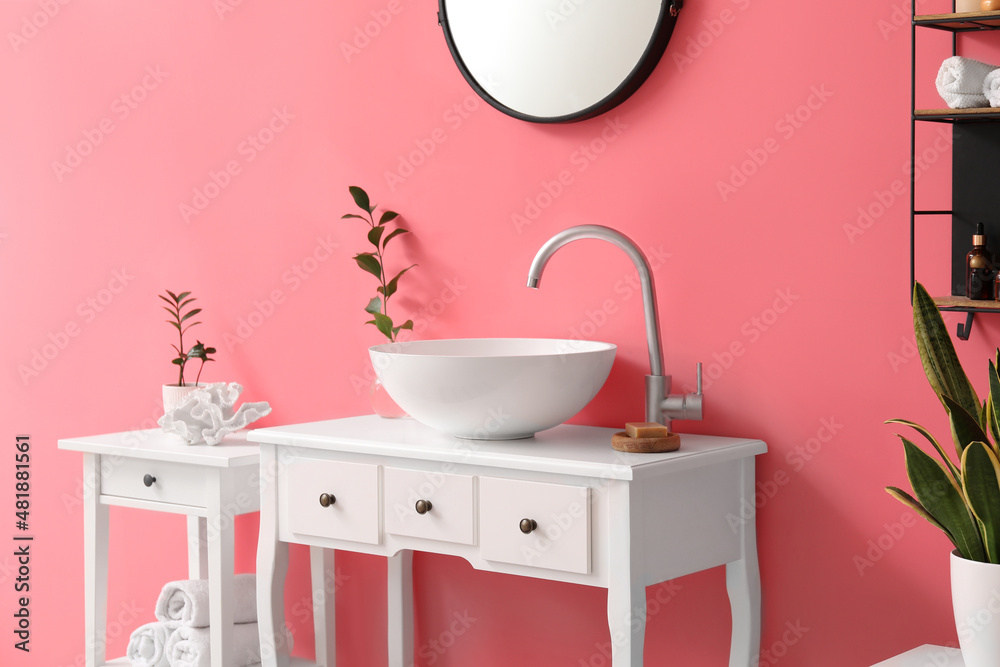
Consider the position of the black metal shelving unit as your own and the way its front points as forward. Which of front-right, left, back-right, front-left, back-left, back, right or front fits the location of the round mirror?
front-right

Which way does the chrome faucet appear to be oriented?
to the viewer's left

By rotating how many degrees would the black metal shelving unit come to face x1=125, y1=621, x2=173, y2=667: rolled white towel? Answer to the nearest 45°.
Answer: approximately 45° to its right

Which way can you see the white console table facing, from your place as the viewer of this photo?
facing the viewer and to the left of the viewer

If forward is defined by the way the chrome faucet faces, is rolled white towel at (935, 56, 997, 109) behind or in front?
behind

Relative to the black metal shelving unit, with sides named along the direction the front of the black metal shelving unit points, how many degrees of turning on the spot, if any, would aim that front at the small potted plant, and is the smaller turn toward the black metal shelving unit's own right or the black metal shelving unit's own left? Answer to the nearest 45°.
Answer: approximately 45° to the black metal shelving unit's own right

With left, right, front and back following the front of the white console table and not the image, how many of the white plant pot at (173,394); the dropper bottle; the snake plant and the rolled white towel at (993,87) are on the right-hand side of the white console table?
1
